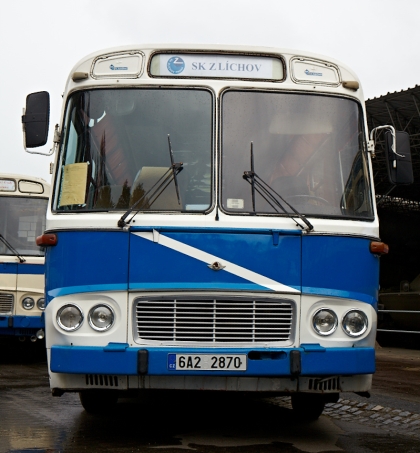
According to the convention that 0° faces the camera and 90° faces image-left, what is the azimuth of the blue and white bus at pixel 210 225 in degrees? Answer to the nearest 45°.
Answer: approximately 0°

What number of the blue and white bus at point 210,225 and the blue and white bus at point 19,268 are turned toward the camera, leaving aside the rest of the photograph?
2

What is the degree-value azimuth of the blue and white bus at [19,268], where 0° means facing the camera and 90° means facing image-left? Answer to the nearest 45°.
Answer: approximately 0°

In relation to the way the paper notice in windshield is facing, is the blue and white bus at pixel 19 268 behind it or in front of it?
behind
